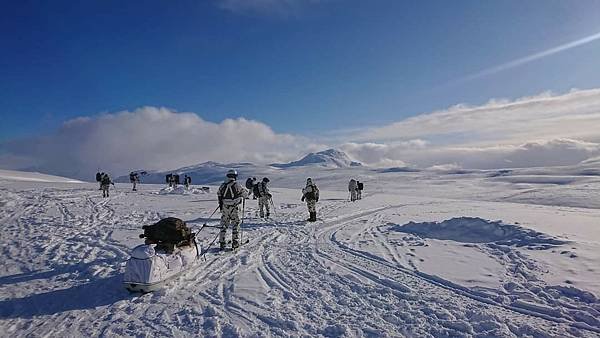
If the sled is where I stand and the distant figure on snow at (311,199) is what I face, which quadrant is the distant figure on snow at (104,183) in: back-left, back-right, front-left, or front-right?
front-left

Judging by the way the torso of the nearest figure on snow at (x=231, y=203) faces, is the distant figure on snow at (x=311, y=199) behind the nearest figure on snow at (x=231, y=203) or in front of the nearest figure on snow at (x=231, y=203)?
in front

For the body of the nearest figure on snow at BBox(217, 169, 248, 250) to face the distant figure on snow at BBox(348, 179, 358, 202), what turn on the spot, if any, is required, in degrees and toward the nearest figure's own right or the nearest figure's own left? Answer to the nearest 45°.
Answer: approximately 45° to the nearest figure's own right

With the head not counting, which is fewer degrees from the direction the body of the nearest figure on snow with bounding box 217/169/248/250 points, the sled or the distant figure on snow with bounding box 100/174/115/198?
the distant figure on snow

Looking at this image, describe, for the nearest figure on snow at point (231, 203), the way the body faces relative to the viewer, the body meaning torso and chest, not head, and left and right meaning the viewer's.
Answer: facing away from the viewer

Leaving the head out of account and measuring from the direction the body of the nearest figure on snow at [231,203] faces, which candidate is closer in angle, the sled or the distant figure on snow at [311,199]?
the distant figure on snow

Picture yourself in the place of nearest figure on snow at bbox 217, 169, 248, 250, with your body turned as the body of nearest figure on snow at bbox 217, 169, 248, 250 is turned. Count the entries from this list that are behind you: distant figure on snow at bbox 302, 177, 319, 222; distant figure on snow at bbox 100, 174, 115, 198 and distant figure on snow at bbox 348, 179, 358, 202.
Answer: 0

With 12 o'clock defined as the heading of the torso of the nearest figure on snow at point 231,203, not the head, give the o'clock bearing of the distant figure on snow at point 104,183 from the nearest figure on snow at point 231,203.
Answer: the distant figure on snow at point 104,183 is roughly at 11 o'clock from the nearest figure on snow at point 231,203.

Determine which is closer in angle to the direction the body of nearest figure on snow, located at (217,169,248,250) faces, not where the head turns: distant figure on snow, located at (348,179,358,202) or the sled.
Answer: the distant figure on snow

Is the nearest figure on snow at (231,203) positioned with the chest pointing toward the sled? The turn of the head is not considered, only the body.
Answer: no
